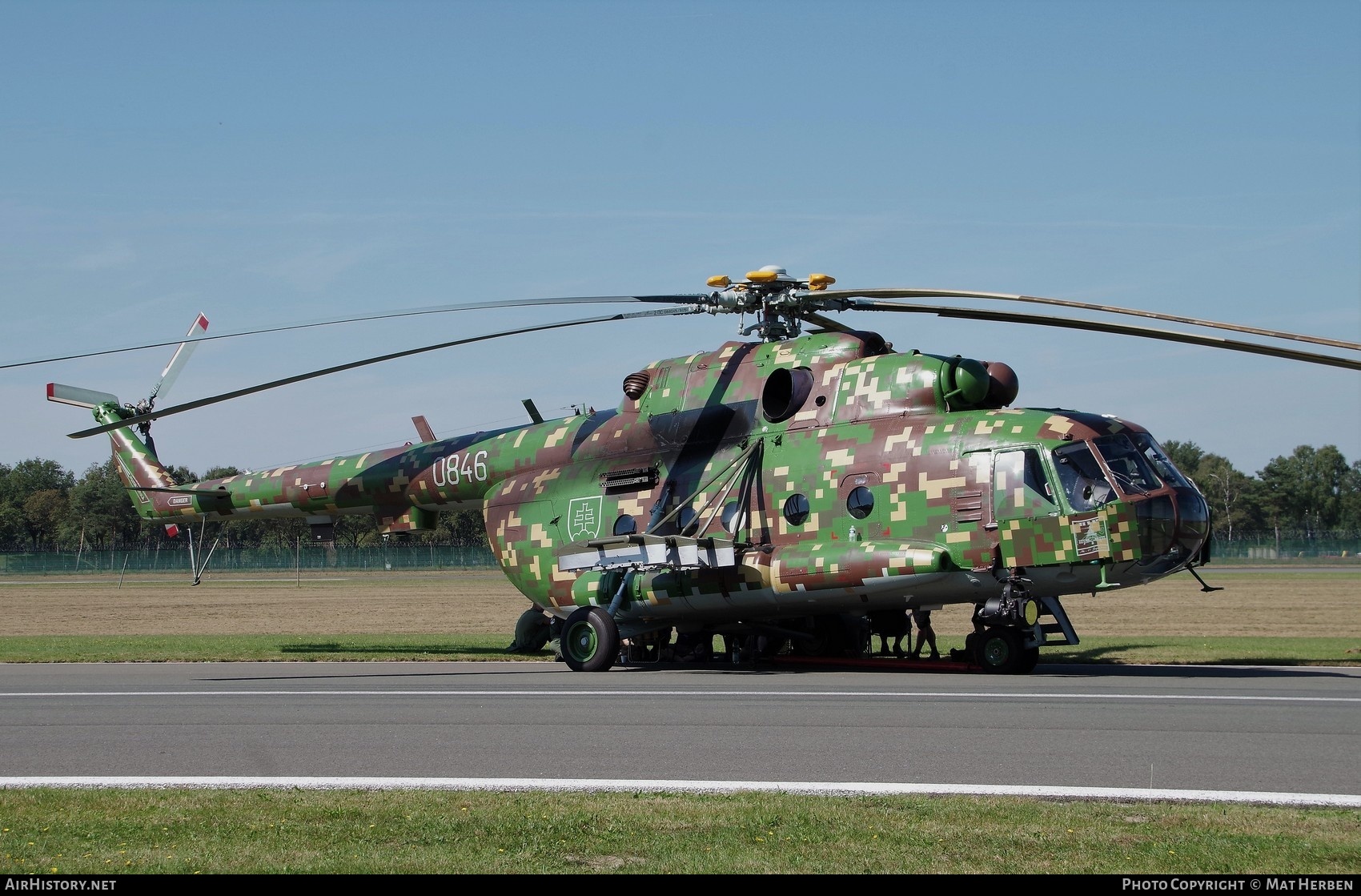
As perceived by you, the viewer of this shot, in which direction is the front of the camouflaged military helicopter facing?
facing the viewer and to the right of the viewer
